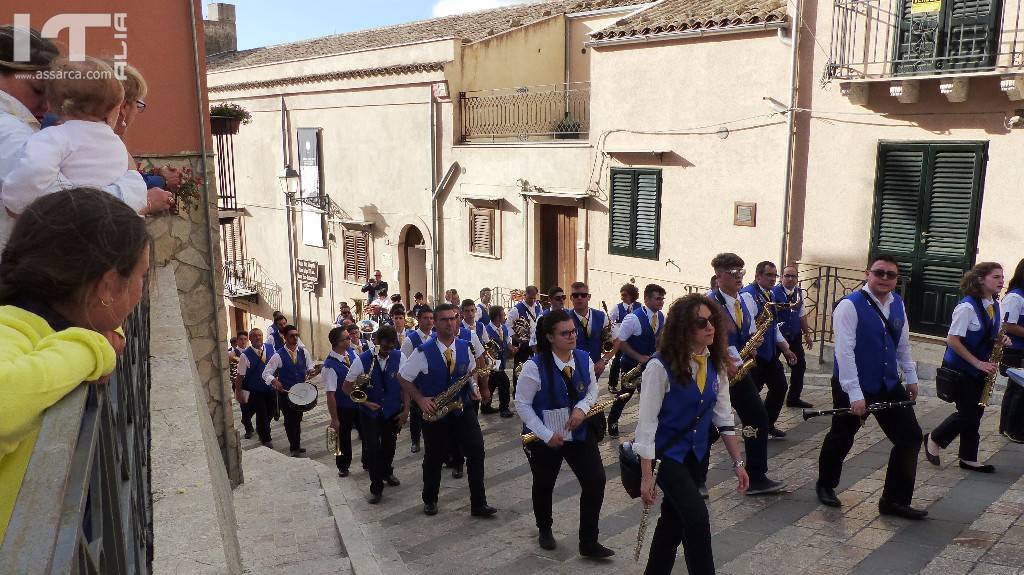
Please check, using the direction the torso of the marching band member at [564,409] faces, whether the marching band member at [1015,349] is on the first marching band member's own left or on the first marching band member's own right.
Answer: on the first marching band member's own left

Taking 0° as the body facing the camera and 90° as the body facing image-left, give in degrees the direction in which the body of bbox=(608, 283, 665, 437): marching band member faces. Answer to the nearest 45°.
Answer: approximately 315°

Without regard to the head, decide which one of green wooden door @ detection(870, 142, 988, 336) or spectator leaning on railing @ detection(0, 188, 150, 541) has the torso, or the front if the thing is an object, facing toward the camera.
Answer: the green wooden door

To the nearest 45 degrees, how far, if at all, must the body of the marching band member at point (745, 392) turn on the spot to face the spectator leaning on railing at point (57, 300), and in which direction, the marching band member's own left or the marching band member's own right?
approximately 45° to the marching band member's own right

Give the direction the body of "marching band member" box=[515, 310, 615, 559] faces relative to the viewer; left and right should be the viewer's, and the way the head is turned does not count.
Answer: facing the viewer and to the right of the viewer

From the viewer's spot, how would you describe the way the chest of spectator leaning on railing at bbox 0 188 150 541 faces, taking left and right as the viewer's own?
facing away from the viewer and to the right of the viewer

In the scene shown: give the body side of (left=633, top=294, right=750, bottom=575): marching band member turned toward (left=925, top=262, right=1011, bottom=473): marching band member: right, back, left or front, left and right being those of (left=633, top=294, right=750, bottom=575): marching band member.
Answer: left

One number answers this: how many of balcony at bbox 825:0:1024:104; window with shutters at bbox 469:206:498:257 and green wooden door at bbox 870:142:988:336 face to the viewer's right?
0

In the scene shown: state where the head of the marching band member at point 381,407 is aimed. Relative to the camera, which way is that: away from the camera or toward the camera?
toward the camera

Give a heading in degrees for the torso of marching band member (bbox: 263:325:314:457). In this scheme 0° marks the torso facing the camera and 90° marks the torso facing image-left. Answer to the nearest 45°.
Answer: approximately 315°

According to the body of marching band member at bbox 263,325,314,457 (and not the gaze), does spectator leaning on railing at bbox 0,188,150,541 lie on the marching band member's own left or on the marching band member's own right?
on the marching band member's own right

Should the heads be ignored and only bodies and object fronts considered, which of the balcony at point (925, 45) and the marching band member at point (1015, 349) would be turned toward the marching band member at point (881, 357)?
the balcony

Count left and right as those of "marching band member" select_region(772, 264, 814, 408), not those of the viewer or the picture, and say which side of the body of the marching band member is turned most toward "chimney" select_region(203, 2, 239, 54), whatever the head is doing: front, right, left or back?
back

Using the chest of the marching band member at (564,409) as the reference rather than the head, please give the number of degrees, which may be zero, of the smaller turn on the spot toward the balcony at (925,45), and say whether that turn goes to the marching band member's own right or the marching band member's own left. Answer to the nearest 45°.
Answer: approximately 90° to the marching band member's own left

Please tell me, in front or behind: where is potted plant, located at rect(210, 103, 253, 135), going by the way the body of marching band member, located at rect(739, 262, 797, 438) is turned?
behind
